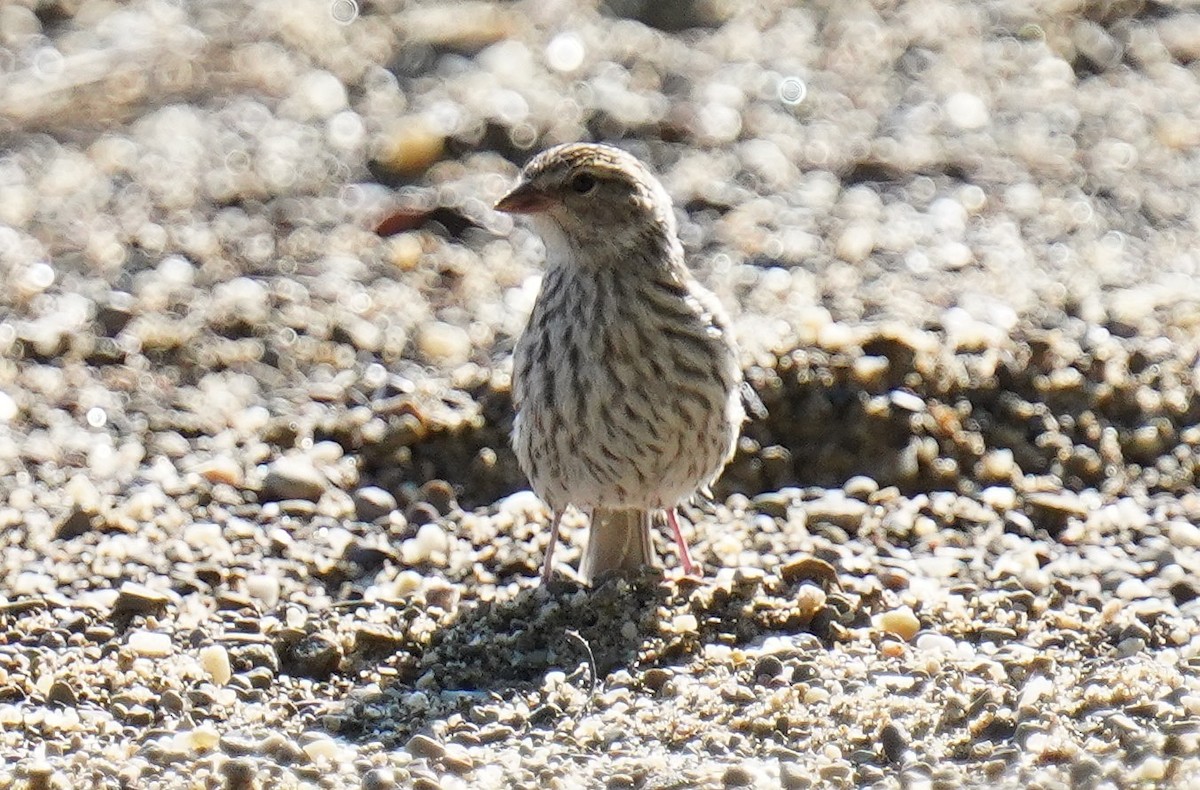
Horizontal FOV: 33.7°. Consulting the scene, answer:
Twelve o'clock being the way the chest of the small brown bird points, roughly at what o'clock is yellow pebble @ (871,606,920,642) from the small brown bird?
The yellow pebble is roughly at 10 o'clock from the small brown bird.

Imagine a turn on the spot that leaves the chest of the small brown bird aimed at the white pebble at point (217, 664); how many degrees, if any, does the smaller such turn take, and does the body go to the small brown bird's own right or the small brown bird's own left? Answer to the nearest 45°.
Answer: approximately 45° to the small brown bird's own right

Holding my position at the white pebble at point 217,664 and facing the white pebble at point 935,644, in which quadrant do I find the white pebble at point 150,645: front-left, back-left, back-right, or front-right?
back-left

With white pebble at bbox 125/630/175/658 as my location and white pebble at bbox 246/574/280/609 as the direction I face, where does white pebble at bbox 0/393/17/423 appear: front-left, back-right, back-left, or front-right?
front-left

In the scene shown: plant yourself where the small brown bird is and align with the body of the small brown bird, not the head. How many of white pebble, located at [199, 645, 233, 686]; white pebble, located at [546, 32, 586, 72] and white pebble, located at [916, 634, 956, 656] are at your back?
1

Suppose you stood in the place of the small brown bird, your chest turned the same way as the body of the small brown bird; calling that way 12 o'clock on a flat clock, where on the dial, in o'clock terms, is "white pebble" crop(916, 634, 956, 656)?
The white pebble is roughly at 10 o'clock from the small brown bird.

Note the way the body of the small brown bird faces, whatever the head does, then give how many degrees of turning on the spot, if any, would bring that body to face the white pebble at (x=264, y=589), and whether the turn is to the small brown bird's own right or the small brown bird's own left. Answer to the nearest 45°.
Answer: approximately 90° to the small brown bird's own right

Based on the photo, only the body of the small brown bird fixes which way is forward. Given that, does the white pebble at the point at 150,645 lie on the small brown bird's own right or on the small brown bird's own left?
on the small brown bird's own right

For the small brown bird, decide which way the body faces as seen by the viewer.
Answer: toward the camera

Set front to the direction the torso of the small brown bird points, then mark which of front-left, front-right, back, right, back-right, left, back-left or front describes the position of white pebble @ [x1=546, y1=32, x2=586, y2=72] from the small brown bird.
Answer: back

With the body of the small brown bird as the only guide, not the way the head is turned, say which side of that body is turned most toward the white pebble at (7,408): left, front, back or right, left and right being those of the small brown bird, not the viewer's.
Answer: right

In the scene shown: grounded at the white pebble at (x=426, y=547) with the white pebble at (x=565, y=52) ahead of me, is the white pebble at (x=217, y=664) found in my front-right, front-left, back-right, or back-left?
back-left
